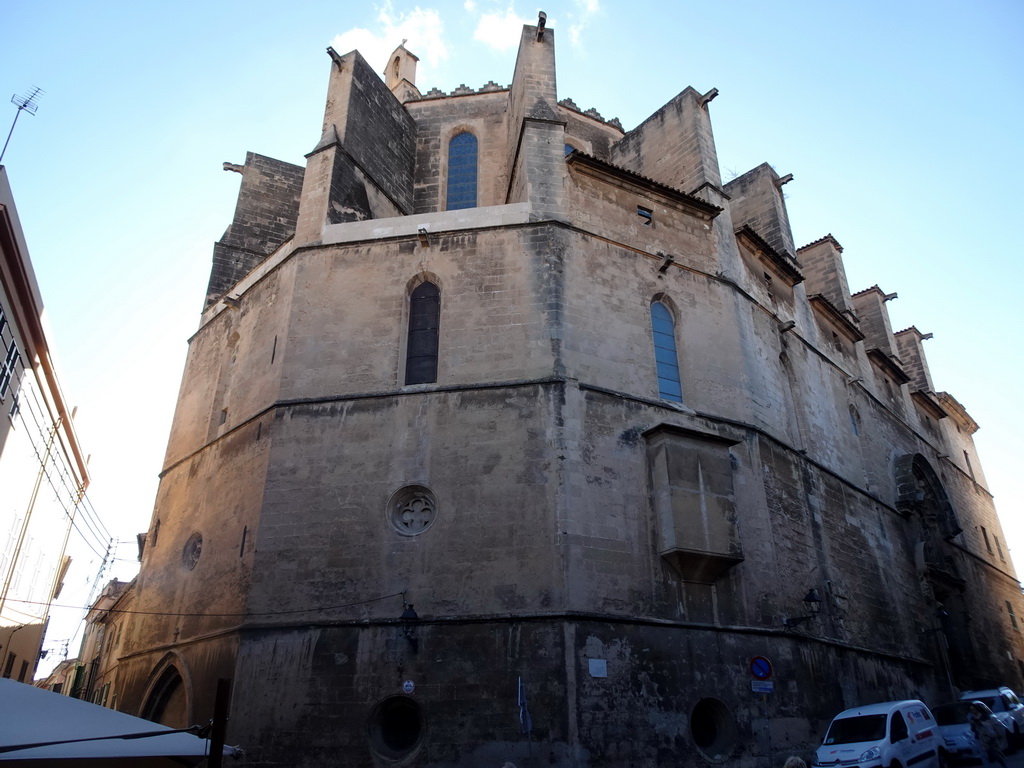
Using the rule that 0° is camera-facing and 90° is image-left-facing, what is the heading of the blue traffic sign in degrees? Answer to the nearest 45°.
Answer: approximately 0°

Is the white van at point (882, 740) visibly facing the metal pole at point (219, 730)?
yes

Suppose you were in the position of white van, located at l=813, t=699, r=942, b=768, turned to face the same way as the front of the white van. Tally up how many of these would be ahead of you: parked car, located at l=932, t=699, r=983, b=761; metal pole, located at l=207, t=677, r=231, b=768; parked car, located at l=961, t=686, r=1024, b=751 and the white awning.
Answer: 2

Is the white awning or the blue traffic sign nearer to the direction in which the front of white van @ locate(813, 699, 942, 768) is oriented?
the white awning

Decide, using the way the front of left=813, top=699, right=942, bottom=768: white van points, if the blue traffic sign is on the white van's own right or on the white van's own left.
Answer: on the white van's own right

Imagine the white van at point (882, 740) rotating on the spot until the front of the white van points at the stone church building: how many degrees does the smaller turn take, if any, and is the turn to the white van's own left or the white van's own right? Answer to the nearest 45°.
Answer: approximately 45° to the white van's own right

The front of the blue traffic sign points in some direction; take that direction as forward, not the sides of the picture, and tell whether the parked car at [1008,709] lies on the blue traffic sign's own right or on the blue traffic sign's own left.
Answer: on the blue traffic sign's own left

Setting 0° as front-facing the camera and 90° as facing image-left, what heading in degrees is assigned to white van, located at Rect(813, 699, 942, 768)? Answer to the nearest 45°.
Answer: approximately 45°

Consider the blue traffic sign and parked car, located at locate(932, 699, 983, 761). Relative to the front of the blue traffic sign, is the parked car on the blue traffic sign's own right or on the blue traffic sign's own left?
on the blue traffic sign's own left

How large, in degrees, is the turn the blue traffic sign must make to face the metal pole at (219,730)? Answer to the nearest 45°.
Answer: approximately 45° to its right

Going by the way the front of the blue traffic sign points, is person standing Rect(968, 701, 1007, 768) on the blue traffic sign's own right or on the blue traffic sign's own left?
on the blue traffic sign's own left
